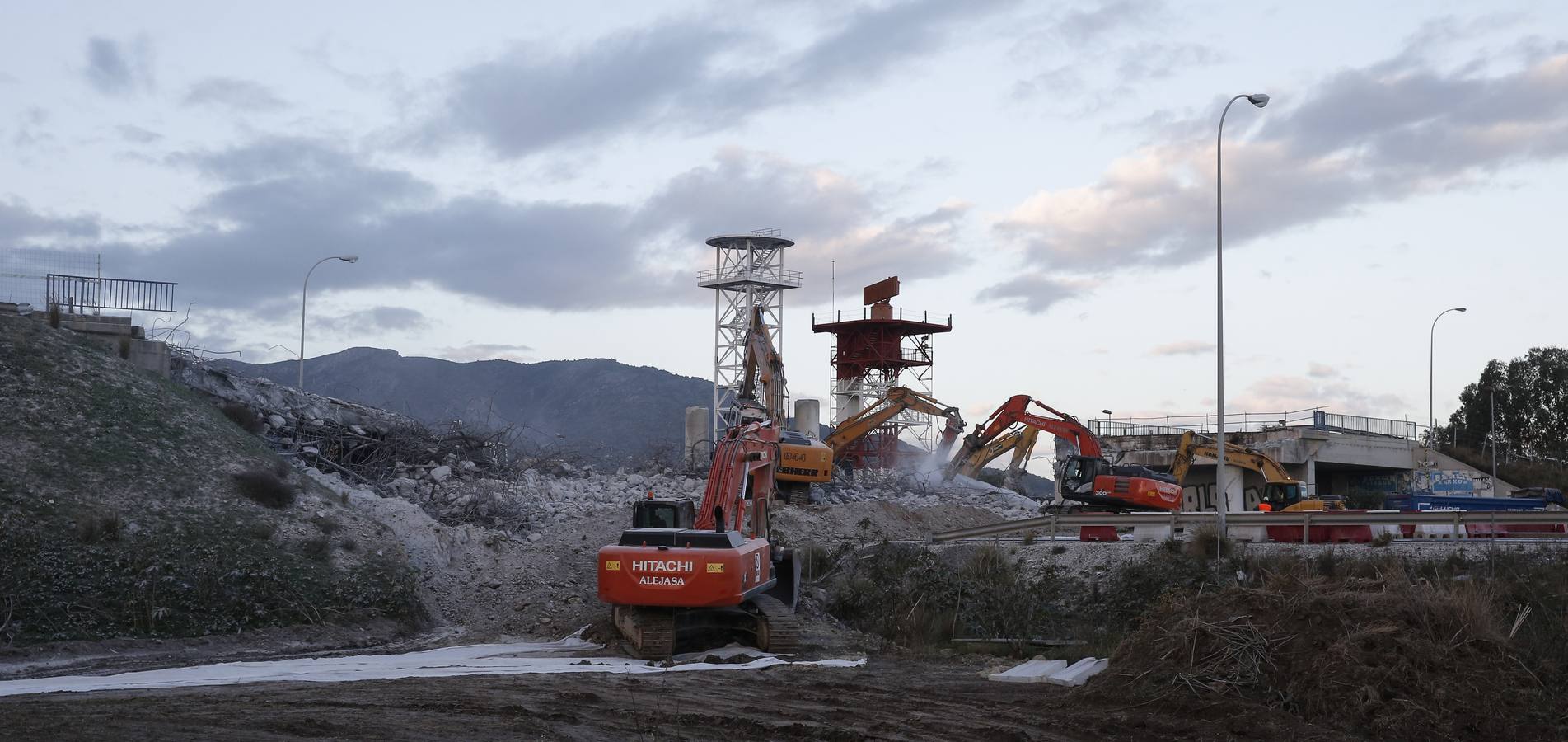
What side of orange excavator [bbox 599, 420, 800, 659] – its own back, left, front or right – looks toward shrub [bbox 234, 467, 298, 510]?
left

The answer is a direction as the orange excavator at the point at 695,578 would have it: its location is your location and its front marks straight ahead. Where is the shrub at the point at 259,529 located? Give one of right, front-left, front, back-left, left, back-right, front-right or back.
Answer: left

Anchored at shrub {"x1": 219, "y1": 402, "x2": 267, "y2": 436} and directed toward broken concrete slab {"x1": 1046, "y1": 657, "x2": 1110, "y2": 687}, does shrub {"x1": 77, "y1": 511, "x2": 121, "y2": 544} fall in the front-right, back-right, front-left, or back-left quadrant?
front-right

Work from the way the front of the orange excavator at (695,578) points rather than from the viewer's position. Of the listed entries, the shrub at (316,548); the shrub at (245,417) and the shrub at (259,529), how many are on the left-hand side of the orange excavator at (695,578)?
3

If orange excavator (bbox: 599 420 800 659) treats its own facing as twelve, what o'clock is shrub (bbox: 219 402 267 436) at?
The shrub is roughly at 9 o'clock from the orange excavator.

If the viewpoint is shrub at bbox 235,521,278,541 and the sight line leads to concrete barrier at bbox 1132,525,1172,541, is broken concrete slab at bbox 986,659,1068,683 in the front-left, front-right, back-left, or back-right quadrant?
front-right

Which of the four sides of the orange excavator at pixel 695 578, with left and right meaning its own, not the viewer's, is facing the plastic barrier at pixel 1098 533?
front

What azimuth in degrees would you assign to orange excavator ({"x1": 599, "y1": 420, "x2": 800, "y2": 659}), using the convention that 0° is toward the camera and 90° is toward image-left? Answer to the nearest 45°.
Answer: approximately 225°

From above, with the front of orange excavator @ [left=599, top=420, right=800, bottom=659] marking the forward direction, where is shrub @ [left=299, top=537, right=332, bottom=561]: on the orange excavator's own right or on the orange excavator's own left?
on the orange excavator's own left

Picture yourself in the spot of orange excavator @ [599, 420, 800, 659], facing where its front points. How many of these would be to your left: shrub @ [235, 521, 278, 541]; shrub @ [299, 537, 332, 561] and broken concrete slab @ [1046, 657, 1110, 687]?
2

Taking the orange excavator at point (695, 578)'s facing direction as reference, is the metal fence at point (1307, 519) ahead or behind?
ahead

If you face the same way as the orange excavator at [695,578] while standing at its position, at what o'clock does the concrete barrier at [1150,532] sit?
The concrete barrier is roughly at 12 o'clock from the orange excavator.

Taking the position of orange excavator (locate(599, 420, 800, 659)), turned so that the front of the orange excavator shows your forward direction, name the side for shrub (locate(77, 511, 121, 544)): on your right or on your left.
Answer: on your left

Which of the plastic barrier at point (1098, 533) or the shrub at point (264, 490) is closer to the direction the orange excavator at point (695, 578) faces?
the plastic barrier

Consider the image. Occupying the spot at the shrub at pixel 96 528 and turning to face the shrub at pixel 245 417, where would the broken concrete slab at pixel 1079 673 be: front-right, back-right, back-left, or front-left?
back-right

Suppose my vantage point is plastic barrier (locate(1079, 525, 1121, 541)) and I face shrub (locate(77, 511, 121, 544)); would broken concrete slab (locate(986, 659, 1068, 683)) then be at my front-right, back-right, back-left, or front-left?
front-left
